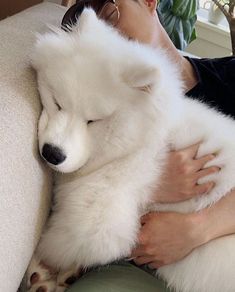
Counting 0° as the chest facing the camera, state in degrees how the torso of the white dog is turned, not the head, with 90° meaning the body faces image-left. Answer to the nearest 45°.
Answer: approximately 45°
